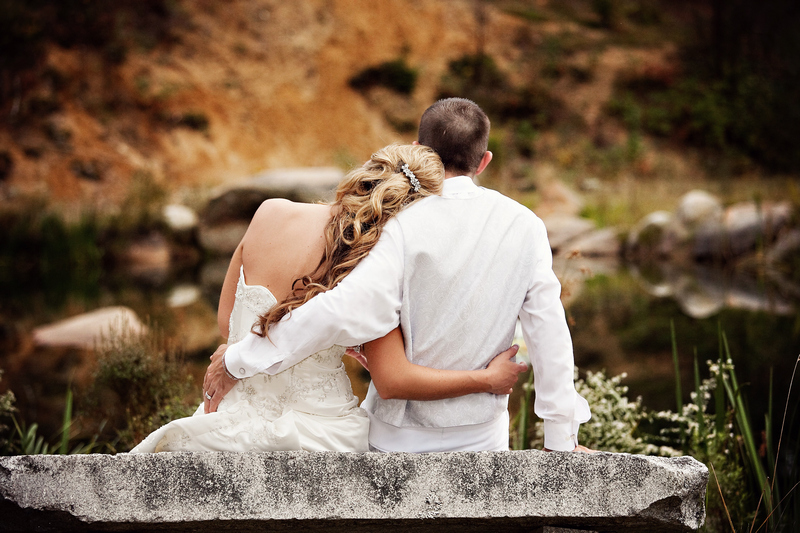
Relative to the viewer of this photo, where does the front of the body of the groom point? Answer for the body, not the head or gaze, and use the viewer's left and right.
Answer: facing away from the viewer

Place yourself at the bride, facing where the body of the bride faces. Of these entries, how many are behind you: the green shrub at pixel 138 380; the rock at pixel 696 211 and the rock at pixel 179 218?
0

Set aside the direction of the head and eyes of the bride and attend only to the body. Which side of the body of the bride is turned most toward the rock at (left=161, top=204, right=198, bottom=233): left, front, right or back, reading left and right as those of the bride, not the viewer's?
front

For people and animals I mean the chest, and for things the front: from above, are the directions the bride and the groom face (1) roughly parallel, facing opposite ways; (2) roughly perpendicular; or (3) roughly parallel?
roughly parallel

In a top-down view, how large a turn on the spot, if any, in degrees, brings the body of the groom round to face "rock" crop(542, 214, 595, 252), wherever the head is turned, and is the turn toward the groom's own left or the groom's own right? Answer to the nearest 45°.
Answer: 0° — they already face it

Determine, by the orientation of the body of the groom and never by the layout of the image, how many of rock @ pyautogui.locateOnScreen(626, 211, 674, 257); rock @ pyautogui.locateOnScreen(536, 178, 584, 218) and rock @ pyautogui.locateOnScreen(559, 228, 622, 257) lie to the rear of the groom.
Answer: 0

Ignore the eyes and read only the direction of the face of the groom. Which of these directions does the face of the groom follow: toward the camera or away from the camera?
away from the camera

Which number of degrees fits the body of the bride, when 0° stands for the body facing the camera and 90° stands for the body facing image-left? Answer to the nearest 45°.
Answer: approximately 180°

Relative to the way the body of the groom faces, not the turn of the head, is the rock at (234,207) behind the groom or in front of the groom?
in front

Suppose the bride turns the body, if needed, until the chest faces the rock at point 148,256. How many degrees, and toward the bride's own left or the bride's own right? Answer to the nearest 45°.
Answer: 0° — they already face it

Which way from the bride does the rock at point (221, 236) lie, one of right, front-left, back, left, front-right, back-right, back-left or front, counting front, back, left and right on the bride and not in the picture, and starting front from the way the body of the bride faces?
front

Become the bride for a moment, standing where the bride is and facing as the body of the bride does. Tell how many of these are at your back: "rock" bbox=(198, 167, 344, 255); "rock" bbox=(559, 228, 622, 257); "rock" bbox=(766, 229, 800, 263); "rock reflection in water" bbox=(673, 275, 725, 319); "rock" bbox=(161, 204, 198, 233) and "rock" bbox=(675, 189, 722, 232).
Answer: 0

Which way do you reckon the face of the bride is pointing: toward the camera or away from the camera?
away from the camera
